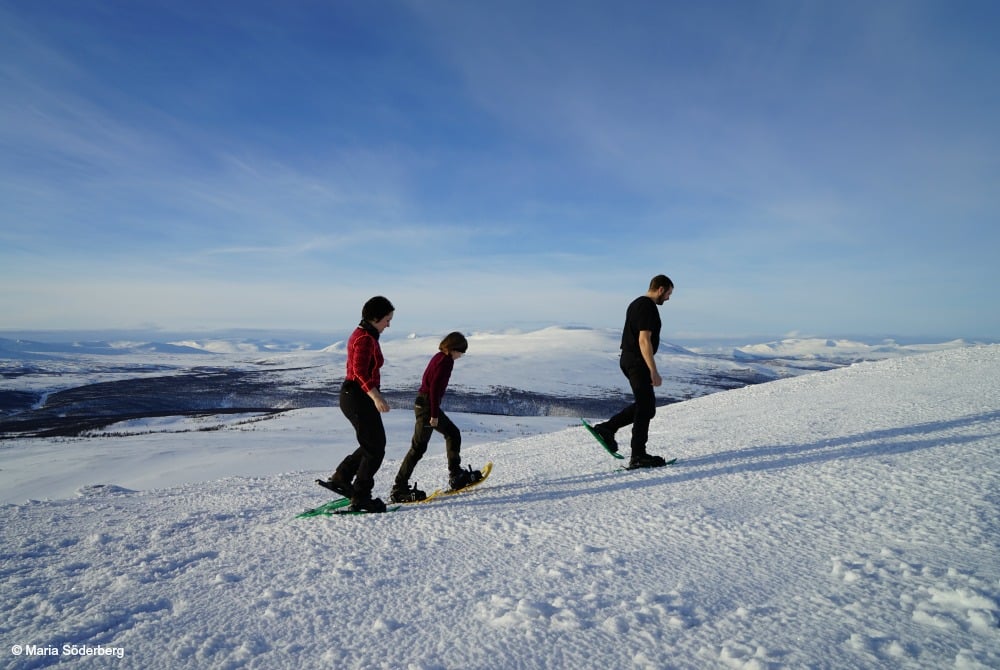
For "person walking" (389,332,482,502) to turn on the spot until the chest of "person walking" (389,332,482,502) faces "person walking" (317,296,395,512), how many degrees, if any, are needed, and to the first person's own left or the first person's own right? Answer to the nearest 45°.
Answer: approximately 135° to the first person's own right

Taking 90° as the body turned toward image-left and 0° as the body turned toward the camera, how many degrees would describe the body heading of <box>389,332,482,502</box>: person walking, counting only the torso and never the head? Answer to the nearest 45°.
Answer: approximately 270°

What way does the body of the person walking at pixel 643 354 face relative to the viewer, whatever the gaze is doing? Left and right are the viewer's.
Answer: facing to the right of the viewer

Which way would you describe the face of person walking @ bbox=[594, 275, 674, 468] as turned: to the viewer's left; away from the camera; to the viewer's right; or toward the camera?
to the viewer's right

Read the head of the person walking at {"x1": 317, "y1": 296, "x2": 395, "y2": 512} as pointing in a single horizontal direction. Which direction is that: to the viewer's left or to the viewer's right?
to the viewer's right

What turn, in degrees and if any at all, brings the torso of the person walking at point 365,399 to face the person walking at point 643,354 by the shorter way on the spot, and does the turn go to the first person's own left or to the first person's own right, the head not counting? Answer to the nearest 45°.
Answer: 0° — they already face them

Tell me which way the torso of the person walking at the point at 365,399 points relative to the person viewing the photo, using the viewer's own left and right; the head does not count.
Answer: facing to the right of the viewer

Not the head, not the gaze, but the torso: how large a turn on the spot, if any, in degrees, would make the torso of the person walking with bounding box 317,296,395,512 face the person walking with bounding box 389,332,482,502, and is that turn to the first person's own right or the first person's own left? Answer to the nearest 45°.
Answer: approximately 45° to the first person's own left

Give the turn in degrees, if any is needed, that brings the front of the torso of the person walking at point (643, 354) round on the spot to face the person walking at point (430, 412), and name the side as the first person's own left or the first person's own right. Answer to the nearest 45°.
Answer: approximately 135° to the first person's own right
